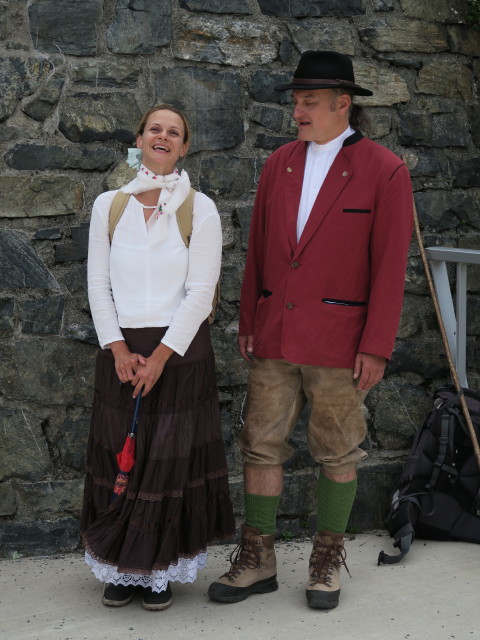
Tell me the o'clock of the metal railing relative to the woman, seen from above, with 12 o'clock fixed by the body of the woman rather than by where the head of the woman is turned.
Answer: The metal railing is roughly at 8 o'clock from the woman.

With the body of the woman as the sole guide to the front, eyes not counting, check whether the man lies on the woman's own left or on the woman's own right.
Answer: on the woman's own left

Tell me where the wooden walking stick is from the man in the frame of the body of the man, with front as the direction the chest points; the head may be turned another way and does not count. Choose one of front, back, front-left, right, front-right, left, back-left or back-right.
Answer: back

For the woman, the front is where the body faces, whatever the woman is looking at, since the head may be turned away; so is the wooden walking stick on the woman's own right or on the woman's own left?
on the woman's own left

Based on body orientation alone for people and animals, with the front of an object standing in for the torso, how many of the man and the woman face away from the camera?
0

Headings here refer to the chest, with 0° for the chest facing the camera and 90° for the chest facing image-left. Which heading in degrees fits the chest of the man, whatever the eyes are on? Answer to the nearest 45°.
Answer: approximately 45°

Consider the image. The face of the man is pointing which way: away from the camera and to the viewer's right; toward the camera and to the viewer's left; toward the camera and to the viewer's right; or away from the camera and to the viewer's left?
toward the camera and to the viewer's left

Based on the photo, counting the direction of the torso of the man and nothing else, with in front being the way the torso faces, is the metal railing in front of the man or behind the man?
behind

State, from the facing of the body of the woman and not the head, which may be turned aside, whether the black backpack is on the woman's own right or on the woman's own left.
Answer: on the woman's own left
